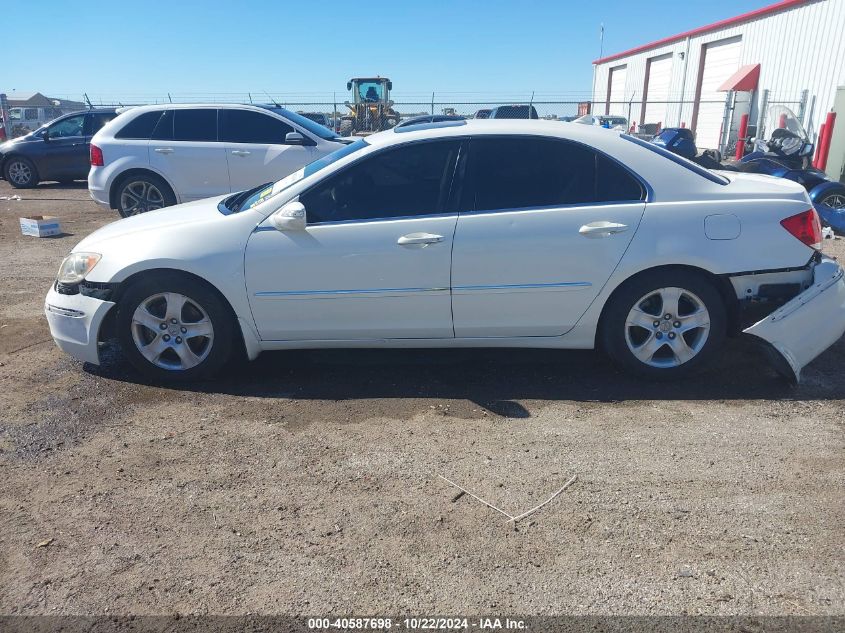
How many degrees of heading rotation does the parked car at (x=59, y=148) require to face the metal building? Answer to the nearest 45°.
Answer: approximately 180°

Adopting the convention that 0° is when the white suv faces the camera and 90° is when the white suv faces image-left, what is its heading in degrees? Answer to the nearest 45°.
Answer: approximately 270°

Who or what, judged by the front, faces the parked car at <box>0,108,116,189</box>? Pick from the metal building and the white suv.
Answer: the metal building

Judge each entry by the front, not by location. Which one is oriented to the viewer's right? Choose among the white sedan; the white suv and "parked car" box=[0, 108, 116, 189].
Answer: the white suv

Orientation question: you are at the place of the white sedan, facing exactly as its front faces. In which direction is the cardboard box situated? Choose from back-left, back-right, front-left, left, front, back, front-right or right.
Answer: front-right

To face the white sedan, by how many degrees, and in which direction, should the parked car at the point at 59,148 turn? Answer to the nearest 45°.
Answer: approximately 90° to its left

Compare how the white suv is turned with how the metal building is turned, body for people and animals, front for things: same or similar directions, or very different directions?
very different directions

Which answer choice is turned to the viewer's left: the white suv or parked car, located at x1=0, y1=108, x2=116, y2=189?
the parked car

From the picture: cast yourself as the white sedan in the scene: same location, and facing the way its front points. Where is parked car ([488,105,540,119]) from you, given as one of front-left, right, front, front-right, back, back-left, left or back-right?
right

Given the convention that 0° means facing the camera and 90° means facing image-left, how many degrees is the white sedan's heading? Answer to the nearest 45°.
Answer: approximately 90°

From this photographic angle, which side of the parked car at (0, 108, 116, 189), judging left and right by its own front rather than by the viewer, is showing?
left

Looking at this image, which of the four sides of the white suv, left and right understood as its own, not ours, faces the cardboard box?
back
